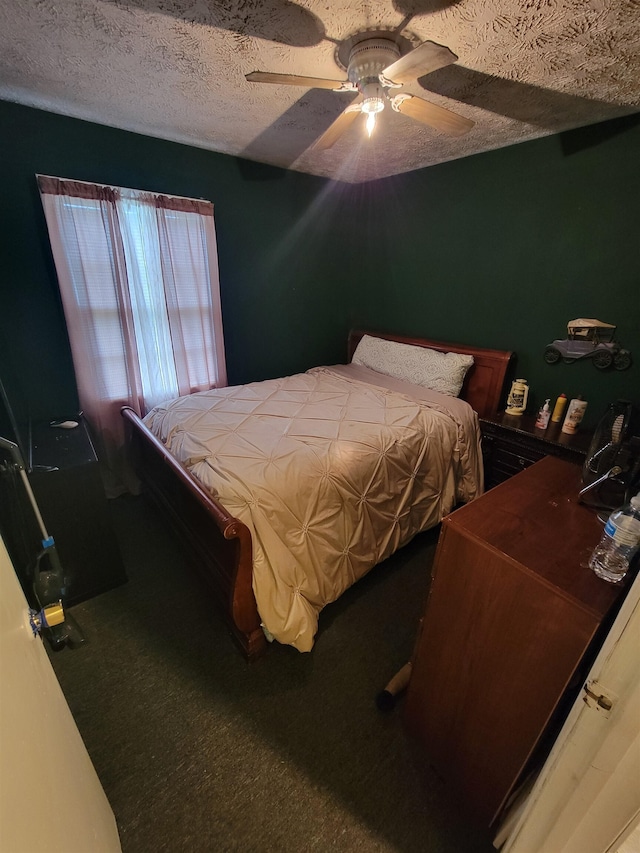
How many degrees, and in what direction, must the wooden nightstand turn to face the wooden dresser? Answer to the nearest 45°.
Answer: approximately 45° to its left

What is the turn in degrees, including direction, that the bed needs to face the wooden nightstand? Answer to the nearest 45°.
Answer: approximately 135° to its left

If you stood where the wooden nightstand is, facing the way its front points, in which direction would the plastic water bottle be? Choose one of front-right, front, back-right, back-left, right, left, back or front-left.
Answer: front-left

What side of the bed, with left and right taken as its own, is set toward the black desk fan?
left

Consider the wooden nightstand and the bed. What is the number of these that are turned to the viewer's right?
0

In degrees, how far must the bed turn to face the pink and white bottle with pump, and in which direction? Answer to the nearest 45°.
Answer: approximately 135° to its left

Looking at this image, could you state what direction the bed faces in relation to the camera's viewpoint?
facing the viewer and to the left of the viewer

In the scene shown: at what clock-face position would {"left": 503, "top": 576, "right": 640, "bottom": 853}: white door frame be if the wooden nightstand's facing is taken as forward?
The white door frame is roughly at 10 o'clock from the wooden nightstand.

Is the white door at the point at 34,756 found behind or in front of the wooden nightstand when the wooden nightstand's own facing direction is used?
in front
